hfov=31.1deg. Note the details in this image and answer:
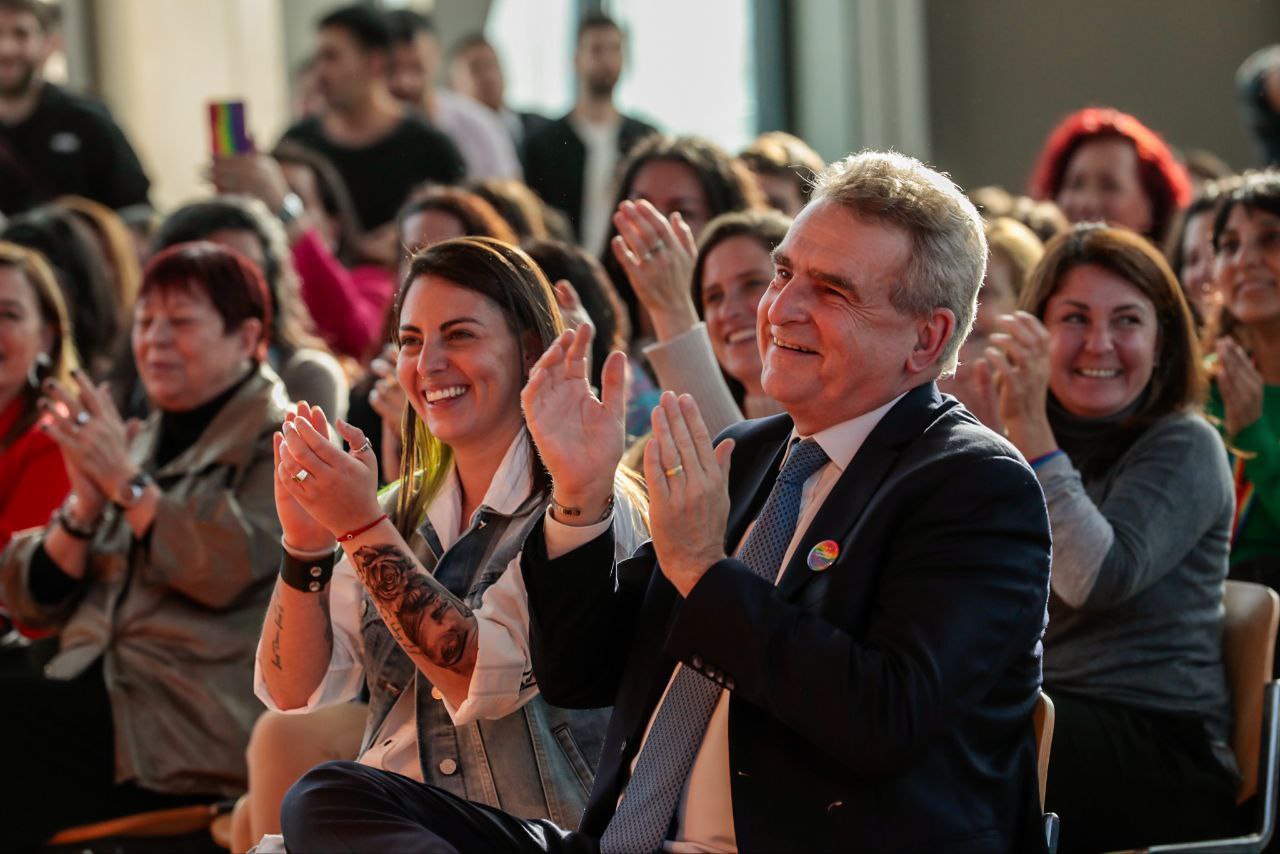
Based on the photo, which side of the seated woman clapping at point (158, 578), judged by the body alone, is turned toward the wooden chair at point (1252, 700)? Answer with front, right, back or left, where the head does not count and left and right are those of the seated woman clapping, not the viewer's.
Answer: left

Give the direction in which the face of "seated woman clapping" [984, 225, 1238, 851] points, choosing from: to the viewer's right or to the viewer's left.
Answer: to the viewer's left

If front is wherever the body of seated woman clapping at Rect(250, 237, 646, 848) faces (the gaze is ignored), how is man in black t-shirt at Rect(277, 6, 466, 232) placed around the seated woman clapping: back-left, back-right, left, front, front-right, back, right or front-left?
back-right

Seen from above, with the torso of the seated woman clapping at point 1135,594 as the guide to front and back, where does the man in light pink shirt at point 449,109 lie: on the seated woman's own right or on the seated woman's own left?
on the seated woman's own right

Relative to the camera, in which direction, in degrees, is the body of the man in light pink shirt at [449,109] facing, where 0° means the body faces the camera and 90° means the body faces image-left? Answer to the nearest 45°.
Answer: approximately 45°

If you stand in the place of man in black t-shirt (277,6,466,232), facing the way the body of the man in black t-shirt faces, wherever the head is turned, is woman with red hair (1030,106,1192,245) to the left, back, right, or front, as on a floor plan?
left

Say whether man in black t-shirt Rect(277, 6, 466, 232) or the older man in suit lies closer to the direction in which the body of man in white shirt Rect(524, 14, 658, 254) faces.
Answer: the older man in suit
